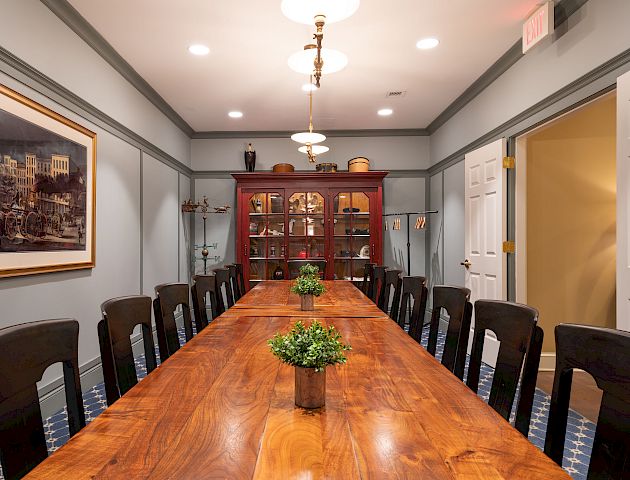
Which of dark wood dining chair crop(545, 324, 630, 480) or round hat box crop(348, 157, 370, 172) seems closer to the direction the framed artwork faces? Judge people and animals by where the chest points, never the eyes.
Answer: the dark wood dining chair

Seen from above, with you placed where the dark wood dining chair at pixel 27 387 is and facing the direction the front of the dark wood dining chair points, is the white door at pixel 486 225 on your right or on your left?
on your left

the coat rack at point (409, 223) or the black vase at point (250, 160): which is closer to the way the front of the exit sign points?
the black vase

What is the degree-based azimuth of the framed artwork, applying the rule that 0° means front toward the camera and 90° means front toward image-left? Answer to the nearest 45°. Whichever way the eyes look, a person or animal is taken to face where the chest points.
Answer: approximately 315°

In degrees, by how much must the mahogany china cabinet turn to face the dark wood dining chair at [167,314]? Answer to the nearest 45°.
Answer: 0° — it already faces it

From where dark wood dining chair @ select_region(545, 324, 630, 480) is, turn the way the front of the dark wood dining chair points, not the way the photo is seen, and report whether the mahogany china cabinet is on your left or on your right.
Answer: on your right

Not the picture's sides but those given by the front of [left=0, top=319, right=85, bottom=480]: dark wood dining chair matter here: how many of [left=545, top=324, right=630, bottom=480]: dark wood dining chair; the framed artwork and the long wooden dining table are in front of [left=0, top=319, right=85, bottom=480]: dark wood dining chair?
2

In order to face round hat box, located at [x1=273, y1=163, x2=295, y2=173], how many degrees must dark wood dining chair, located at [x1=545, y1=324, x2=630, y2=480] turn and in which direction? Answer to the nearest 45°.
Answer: approximately 90° to its right

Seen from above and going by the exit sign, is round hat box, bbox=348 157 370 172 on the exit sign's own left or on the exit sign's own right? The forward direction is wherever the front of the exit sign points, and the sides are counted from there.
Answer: on the exit sign's own right

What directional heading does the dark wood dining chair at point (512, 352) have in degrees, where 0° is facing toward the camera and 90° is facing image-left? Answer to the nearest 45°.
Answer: approximately 45°
